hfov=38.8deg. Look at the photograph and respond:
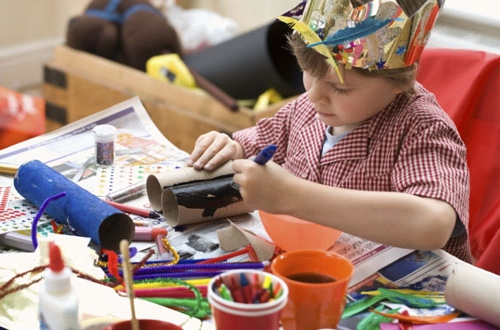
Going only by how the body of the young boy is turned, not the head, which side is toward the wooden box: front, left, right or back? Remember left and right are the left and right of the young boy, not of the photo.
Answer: right

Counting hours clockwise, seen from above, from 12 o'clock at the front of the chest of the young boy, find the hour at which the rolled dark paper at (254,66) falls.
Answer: The rolled dark paper is roughly at 4 o'clock from the young boy.

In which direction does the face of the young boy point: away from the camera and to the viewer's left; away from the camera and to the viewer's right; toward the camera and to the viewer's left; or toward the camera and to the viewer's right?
toward the camera and to the viewer's left

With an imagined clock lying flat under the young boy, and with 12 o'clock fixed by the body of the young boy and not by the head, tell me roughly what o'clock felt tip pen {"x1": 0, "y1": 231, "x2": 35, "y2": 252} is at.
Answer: The felt tip pen is roughly at 1 o'clock from the young boy.

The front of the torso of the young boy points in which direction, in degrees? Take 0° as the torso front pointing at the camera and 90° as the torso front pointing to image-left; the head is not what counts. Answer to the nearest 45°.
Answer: approximately 45°

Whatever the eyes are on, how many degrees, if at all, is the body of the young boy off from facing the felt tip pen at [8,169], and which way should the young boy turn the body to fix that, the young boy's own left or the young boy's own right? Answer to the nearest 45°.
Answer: approximately 45° to the young boy's own right

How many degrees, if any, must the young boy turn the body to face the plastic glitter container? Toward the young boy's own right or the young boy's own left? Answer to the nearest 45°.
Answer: approximately 45° to the young boy's own right
